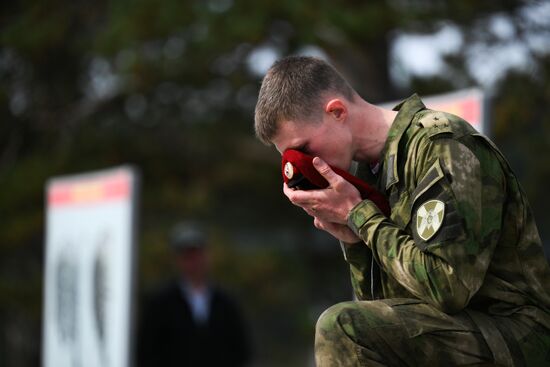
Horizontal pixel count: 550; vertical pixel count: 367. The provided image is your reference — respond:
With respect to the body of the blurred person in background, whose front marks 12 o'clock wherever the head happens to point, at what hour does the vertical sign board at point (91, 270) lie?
The vertical sign board is roughly at 2 o'clock from the blurred person in background.

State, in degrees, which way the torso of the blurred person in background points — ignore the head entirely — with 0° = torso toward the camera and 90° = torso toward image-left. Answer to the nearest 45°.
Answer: approximately 0°

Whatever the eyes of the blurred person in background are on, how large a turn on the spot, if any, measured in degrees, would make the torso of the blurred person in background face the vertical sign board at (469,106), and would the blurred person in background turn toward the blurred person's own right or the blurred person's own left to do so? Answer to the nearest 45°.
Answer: approximately 45° to the blurred person's own left
